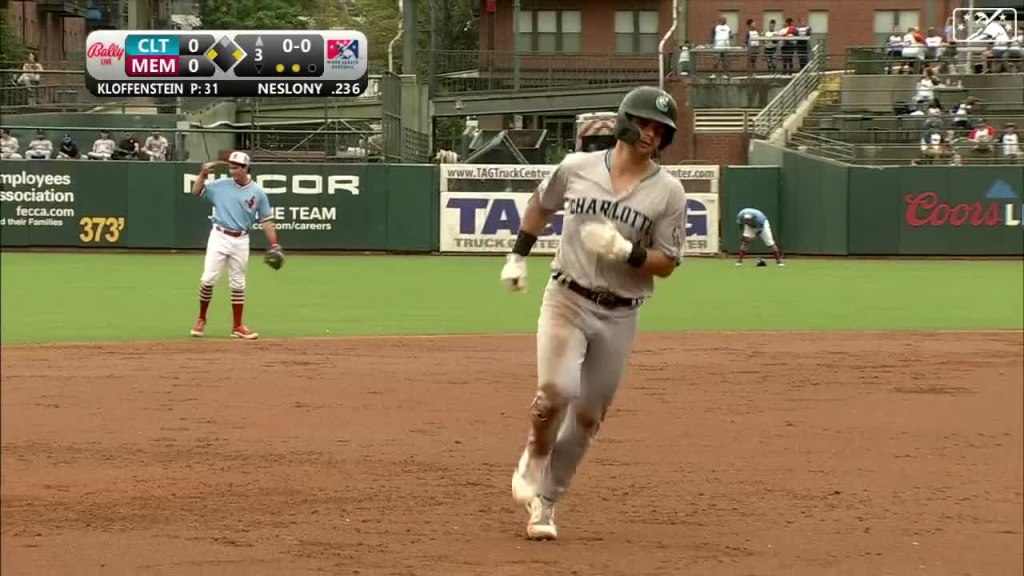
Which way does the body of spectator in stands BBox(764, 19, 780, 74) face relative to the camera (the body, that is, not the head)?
toward the camera

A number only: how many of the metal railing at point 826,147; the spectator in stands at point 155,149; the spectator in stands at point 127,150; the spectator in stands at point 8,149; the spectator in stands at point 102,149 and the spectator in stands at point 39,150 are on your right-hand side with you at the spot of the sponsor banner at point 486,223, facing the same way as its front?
5

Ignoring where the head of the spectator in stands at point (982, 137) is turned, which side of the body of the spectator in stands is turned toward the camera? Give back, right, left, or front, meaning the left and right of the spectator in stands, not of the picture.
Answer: front

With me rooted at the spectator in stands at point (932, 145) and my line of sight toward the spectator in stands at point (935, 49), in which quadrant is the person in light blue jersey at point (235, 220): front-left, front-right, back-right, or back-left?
back-left

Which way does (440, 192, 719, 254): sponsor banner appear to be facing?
toward the camera

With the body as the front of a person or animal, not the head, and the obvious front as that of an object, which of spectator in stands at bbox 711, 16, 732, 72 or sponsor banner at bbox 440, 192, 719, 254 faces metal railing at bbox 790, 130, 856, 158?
the spectator in stands

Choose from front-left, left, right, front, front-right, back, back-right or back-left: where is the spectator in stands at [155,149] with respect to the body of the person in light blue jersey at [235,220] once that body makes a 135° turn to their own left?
front-left

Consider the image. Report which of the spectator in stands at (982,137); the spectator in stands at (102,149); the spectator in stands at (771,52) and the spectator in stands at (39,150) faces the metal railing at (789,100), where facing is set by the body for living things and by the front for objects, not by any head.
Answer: the spectator in stands at (771,52)

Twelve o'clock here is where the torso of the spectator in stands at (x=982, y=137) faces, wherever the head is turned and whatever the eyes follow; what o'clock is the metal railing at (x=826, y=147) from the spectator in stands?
The metal railing is roughly at 3 o'clock from the spectator in stands.

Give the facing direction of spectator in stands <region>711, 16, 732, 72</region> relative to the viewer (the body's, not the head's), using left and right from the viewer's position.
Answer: facing the viewer

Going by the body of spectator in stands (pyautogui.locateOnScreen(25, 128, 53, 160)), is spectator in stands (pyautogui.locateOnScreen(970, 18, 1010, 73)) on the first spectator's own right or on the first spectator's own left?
on the first spectator's own left

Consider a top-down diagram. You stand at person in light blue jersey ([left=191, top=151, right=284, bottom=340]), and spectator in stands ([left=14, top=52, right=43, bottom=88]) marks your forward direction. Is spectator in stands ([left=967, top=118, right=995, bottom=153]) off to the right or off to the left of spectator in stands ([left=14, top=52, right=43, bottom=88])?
right

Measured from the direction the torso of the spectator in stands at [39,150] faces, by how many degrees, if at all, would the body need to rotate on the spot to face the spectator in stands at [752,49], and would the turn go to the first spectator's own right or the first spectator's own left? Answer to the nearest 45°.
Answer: approximately 135° to the first spectator's own left

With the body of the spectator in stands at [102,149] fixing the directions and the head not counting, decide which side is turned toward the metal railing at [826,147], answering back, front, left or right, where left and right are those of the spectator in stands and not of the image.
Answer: left
